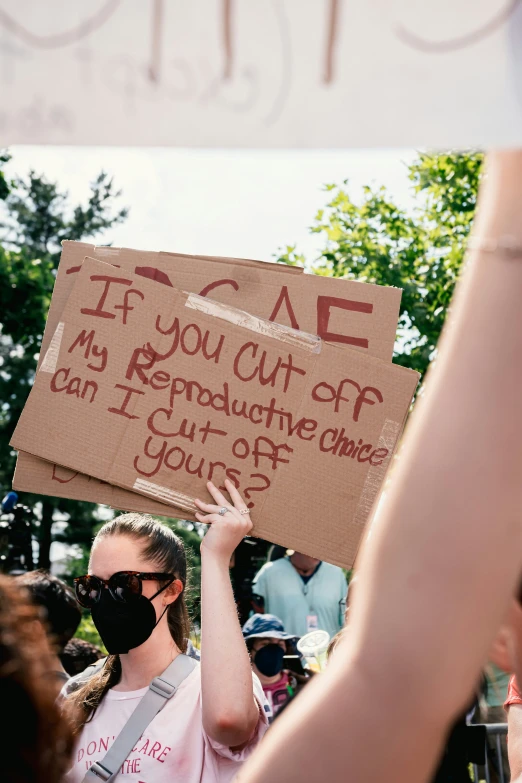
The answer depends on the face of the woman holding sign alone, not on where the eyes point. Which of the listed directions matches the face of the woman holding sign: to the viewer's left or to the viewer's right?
to the viewer's left

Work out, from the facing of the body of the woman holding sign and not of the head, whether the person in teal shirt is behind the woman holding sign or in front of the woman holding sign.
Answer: behind

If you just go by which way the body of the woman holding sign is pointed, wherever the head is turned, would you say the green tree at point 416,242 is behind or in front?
behind

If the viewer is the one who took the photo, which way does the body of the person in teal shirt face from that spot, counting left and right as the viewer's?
facing the viewer

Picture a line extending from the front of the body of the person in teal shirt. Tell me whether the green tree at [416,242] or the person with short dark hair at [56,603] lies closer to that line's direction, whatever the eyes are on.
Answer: the person with short dark hair

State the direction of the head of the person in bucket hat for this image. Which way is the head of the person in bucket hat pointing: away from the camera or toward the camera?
toward the camera

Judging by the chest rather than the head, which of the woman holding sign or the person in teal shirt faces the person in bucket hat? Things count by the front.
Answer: the person in teal shirt

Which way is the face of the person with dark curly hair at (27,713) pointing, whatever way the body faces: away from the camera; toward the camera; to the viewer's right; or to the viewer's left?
away from the camera

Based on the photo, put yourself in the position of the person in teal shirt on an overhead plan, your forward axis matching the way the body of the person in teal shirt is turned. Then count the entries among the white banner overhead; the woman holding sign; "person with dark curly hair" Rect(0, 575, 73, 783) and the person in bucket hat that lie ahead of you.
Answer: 4

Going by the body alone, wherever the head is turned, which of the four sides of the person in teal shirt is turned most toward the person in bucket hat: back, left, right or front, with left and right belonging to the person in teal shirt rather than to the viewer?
front

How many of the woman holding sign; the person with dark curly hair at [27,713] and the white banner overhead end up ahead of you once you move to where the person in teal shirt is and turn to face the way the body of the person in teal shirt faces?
3

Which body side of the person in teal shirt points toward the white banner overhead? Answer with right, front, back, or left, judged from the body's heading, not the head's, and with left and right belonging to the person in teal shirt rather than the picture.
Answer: front

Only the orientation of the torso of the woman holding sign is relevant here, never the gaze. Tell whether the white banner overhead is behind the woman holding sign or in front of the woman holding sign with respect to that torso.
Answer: in front

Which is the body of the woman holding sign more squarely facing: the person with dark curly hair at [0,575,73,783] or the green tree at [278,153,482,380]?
the person with dark curly hair
